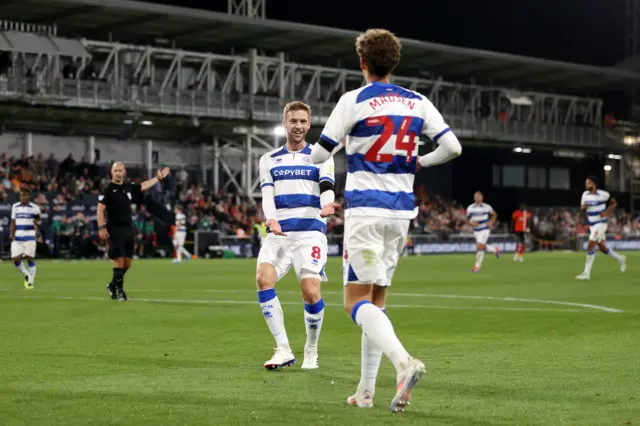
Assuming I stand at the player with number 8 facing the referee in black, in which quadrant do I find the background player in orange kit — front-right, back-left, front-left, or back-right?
front-right

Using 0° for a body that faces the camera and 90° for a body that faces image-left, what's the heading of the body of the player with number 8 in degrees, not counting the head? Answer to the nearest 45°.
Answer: approximately 0°

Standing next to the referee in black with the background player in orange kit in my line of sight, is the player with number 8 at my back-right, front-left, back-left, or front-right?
back-right

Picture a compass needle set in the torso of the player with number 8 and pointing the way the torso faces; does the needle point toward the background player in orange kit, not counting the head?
no

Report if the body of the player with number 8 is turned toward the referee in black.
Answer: no
